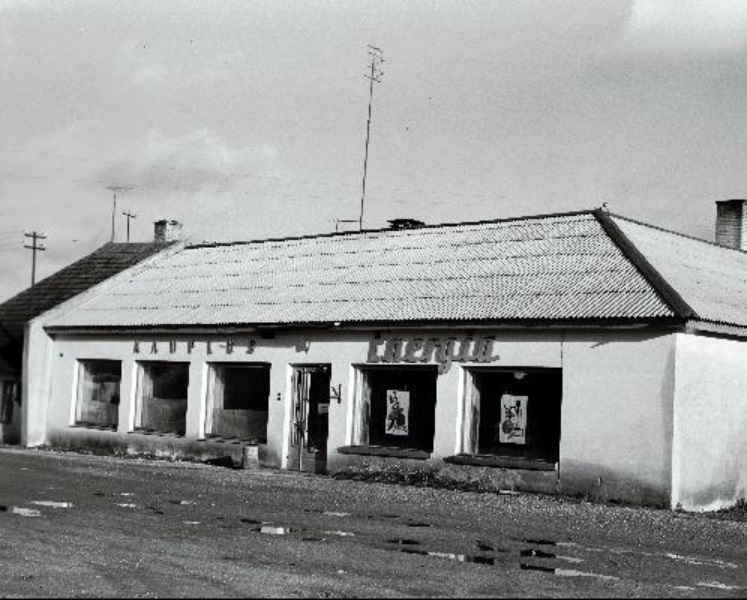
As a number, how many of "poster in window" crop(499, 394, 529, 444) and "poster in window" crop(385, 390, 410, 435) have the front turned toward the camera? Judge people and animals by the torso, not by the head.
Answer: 2

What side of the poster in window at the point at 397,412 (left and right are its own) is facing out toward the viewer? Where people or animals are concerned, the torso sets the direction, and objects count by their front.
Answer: front

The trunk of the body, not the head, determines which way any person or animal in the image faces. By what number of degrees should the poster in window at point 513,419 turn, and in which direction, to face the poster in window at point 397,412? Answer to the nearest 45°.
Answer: approximately 135° to its right

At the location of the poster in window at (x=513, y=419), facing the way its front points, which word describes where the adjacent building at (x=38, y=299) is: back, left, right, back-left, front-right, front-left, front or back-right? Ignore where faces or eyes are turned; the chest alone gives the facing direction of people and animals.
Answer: back-right

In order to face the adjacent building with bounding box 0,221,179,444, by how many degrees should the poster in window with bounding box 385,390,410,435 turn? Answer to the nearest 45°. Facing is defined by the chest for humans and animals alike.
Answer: approximately 135° to its right

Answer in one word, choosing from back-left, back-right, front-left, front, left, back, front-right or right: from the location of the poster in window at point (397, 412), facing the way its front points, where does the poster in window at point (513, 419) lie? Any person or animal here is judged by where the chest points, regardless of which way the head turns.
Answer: front-left
